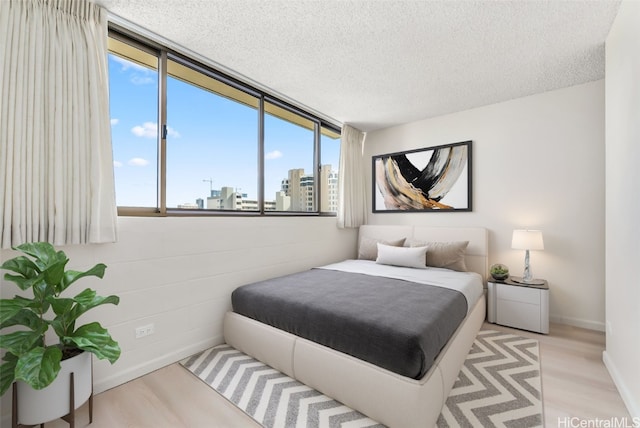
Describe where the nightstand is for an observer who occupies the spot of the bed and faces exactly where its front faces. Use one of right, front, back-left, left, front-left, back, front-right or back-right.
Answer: back

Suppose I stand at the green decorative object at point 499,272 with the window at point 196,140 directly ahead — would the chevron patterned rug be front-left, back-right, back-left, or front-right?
front-left

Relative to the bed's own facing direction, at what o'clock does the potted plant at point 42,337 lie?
The potted plant is roughly at 1 o'clock from the bed.

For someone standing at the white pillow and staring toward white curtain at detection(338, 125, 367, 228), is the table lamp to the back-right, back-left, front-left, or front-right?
back-right

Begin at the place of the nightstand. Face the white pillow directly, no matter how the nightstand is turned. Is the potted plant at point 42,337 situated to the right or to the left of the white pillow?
left

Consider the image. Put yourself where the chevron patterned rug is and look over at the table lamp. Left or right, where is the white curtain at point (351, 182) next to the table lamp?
left

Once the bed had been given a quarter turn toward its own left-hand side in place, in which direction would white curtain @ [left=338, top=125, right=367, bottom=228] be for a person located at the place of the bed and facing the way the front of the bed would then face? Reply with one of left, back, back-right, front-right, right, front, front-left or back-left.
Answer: back-left

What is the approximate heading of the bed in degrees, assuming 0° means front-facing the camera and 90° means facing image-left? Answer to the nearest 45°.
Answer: approximately 45°

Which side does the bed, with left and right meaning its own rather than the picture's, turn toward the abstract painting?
back

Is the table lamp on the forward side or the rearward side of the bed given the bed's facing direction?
on the rearward side

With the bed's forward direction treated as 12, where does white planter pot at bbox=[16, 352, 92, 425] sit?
The white planter pot is roughly at 1 o'clock from the bed.

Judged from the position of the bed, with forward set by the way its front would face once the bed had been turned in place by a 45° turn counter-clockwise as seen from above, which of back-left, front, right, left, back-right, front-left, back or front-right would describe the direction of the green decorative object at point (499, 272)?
back-left
